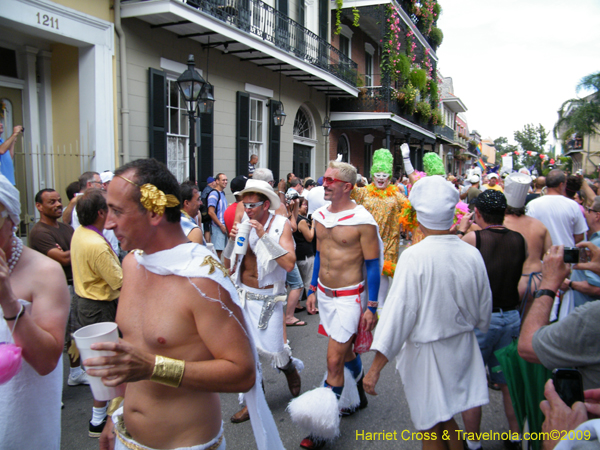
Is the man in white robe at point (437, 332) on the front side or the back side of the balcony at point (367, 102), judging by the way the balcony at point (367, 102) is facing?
on the front side

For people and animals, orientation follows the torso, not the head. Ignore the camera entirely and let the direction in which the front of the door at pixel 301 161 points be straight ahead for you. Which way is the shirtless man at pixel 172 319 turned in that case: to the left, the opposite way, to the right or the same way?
to the right

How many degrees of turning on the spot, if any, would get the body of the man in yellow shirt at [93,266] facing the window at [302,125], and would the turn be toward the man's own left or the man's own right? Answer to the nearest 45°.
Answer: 0° — they already face it

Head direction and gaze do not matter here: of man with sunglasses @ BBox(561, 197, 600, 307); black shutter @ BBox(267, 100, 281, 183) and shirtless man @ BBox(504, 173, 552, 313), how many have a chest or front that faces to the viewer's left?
1

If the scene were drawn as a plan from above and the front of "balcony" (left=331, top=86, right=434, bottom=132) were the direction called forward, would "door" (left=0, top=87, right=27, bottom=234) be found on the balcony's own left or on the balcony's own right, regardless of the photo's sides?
on the balcony's own right

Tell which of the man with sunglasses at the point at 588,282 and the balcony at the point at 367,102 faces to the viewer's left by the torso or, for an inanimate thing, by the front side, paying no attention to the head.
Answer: the man with sunglasses

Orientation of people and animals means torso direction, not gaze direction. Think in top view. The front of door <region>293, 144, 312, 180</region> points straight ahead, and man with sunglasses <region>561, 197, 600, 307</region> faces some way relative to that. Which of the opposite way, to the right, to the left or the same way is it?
the opposite way

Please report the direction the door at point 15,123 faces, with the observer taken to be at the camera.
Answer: facing the viewer and to the right of the viewer

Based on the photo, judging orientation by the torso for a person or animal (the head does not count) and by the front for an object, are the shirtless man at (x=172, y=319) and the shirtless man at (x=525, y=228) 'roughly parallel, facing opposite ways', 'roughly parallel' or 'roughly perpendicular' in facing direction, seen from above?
roughly parallel, facing opposite ways

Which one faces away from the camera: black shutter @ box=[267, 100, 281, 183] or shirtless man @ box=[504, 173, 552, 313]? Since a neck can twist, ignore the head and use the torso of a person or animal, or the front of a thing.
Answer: the shirtless man

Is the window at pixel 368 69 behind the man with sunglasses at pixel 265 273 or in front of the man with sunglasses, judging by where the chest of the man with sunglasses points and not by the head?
behind

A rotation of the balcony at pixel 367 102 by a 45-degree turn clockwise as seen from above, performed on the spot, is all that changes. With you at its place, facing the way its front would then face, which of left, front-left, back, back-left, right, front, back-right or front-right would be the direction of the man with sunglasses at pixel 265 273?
front

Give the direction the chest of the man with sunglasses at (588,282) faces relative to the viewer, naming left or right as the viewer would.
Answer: facing to the left of the viewer

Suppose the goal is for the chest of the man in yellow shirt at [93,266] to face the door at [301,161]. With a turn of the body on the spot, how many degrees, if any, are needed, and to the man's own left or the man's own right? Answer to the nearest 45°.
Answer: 0° — they already face it
